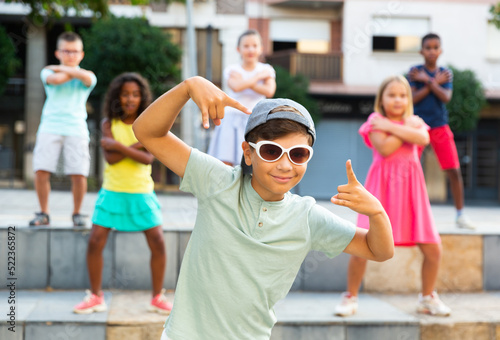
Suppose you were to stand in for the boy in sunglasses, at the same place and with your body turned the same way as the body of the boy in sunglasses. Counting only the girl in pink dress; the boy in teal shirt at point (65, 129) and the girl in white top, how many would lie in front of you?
0

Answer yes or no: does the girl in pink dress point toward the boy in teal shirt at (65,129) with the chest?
no

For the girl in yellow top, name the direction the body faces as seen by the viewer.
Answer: toward the camera

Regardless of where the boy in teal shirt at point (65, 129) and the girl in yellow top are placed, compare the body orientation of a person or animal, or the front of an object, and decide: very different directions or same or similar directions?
same or similar directions

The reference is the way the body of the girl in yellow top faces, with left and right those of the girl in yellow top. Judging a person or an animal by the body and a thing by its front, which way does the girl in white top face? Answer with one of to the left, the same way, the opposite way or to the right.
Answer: the same way

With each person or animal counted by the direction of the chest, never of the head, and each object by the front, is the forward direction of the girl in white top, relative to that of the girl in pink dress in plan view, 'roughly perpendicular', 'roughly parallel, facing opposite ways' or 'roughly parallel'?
roughly parallel

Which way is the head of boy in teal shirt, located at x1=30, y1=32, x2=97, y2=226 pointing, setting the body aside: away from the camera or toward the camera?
toward the camera

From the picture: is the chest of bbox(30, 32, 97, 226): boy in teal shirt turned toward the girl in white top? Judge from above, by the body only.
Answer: no

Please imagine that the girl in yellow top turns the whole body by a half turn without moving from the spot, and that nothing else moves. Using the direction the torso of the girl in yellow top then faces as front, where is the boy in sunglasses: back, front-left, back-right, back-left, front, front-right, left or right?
back

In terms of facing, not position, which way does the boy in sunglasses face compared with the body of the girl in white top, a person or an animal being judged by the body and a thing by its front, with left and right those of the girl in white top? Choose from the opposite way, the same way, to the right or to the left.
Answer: the same way

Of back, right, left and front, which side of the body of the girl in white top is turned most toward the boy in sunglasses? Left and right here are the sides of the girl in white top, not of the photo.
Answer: front

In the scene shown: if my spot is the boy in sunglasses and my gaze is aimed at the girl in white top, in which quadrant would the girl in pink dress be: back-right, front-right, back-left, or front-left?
front-right

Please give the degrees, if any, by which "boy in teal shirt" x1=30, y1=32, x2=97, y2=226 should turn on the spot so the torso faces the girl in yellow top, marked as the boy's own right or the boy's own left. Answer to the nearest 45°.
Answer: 0° — they already face them

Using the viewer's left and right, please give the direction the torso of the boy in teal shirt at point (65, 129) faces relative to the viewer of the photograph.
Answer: facing the viewer

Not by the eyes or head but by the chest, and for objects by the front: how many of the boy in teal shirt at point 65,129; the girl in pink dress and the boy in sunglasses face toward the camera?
3

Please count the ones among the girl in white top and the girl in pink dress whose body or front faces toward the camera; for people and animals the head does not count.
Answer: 2

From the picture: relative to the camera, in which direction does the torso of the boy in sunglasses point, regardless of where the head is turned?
toward the camera

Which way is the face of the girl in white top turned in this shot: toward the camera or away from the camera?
toward the camera
